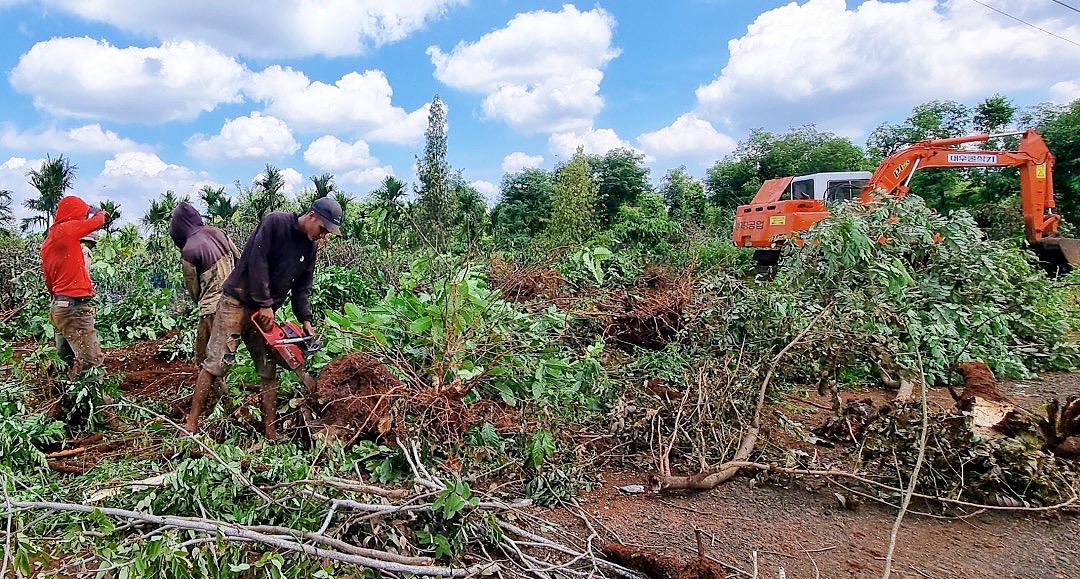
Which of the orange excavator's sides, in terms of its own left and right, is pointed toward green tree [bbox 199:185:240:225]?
back

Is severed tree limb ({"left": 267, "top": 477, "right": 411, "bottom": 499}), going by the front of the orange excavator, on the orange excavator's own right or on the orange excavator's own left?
on the orange excavator's own right

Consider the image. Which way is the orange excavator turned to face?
to the viewer's right

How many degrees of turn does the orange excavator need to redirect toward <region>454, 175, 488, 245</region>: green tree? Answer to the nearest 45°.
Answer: approximately 135° to its left

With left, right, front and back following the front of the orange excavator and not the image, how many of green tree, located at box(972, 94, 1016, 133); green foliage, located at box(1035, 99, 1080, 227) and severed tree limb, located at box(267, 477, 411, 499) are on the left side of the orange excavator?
2

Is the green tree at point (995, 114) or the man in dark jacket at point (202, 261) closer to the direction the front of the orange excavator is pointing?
the green tree

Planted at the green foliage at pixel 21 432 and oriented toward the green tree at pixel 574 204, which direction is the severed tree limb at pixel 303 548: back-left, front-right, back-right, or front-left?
back-right

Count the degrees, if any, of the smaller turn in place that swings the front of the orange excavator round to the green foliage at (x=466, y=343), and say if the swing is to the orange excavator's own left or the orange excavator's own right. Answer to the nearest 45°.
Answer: approximately 90° to the orange excavator's own right

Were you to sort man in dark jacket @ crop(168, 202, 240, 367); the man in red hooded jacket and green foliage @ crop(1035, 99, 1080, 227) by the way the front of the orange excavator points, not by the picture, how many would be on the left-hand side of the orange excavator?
1

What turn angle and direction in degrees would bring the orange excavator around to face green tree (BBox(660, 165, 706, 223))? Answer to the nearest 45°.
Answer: approximately 135° to its left

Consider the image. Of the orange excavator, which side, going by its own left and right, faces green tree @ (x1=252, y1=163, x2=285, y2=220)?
back

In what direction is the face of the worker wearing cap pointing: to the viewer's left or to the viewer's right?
to the viewer's right

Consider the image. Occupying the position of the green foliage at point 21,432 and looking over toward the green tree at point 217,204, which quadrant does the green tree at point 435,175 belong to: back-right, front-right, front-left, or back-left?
front-right

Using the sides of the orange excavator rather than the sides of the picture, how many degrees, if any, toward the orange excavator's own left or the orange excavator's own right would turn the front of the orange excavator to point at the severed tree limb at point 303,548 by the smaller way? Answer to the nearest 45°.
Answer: approximately 90° to the orange excavator's own right
